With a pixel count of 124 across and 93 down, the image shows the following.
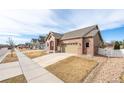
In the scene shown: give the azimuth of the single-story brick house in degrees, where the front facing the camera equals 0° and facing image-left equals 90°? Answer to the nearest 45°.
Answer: approximately 45°
